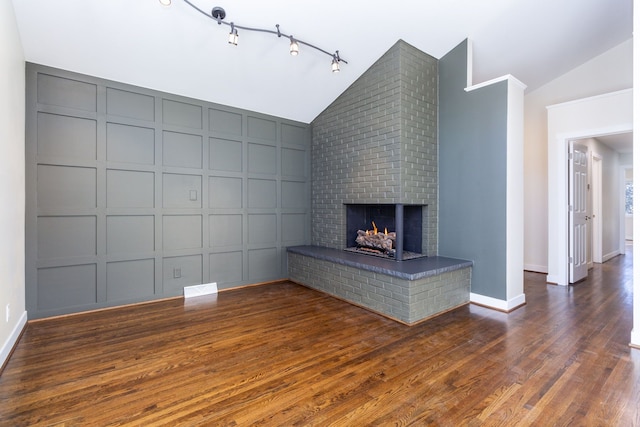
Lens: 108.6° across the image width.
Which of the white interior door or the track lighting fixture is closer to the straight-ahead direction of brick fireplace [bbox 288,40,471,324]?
the track lighting fixture

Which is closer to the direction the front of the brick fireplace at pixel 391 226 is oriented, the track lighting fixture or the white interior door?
the track lighting fixture

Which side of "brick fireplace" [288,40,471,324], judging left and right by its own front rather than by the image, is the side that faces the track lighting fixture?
front

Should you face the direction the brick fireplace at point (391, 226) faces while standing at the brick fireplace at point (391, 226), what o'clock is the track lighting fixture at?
The track lighting fixture is roughly at 12 o'clock from the brick fireplace.

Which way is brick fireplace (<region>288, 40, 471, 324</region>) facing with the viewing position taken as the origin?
facing the viewer and to the left of the viewer
